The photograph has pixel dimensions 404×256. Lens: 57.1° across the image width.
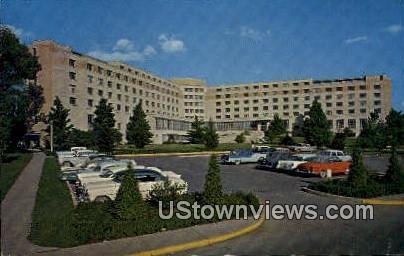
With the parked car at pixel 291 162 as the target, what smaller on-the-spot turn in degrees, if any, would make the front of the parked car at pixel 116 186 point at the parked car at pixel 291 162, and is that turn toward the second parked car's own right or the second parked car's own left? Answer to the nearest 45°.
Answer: approximately 135° to the second parked car's own right

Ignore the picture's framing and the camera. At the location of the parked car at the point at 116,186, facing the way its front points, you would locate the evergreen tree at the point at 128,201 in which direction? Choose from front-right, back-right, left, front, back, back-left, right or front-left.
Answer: left

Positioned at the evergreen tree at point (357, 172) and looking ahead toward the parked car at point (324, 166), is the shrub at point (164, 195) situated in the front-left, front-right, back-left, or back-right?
back-left

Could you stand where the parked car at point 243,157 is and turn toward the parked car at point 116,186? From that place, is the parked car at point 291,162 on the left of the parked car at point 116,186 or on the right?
left

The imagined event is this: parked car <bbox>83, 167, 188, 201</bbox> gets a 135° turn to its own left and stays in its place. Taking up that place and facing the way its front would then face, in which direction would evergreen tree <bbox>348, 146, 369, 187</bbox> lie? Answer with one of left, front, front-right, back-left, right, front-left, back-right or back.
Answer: front-left

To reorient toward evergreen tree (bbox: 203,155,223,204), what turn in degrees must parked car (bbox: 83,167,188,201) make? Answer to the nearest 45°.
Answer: approximately 135° to its left

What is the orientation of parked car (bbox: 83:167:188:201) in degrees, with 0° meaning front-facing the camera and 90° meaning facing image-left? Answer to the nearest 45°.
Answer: approximately 90°

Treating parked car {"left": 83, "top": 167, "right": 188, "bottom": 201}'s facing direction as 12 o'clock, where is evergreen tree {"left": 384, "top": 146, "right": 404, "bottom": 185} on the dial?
The evergreen tree is roughly at 6 o'clock from the parked car.

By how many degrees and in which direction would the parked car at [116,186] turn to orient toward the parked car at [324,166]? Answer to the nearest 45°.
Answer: approximately 135° to its right

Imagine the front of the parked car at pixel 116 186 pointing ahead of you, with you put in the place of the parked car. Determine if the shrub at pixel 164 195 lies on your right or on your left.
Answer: on your left

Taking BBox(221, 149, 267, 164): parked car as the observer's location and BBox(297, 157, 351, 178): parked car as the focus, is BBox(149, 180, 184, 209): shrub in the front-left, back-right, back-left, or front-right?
front-right

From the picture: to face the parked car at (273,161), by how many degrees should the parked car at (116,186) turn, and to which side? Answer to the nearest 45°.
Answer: approximately 135° to its right

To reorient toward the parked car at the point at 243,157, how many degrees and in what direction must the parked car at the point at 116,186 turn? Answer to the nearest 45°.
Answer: approximately 135° to its right
